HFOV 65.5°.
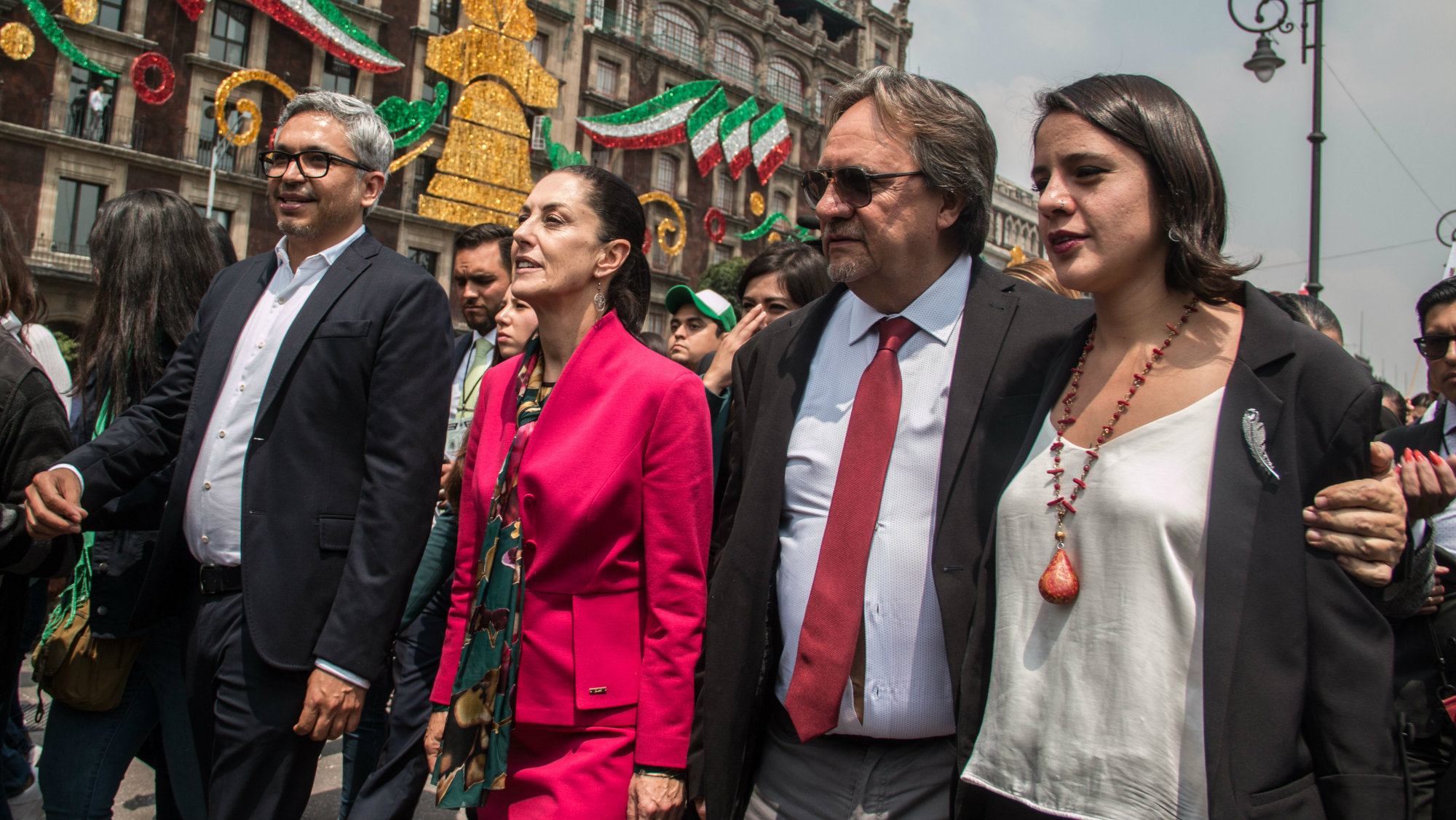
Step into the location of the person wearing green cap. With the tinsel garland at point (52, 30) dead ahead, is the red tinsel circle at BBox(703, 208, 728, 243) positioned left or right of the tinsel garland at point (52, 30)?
right

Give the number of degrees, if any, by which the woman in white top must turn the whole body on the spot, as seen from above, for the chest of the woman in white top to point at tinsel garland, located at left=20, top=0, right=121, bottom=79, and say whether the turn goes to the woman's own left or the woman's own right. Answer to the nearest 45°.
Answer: approximately 90° to the woman's own right

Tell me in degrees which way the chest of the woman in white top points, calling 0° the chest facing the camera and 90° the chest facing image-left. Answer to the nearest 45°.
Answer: approximately 45°

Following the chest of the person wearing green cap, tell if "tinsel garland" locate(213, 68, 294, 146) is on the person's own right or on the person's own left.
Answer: on the person's own right

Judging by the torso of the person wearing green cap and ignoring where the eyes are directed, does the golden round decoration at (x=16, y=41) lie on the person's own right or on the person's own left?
on the person's own right

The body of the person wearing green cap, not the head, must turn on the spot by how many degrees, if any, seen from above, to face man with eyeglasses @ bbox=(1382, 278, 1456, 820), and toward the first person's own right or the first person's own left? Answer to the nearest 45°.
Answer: approximately 90° to the first person's own left
